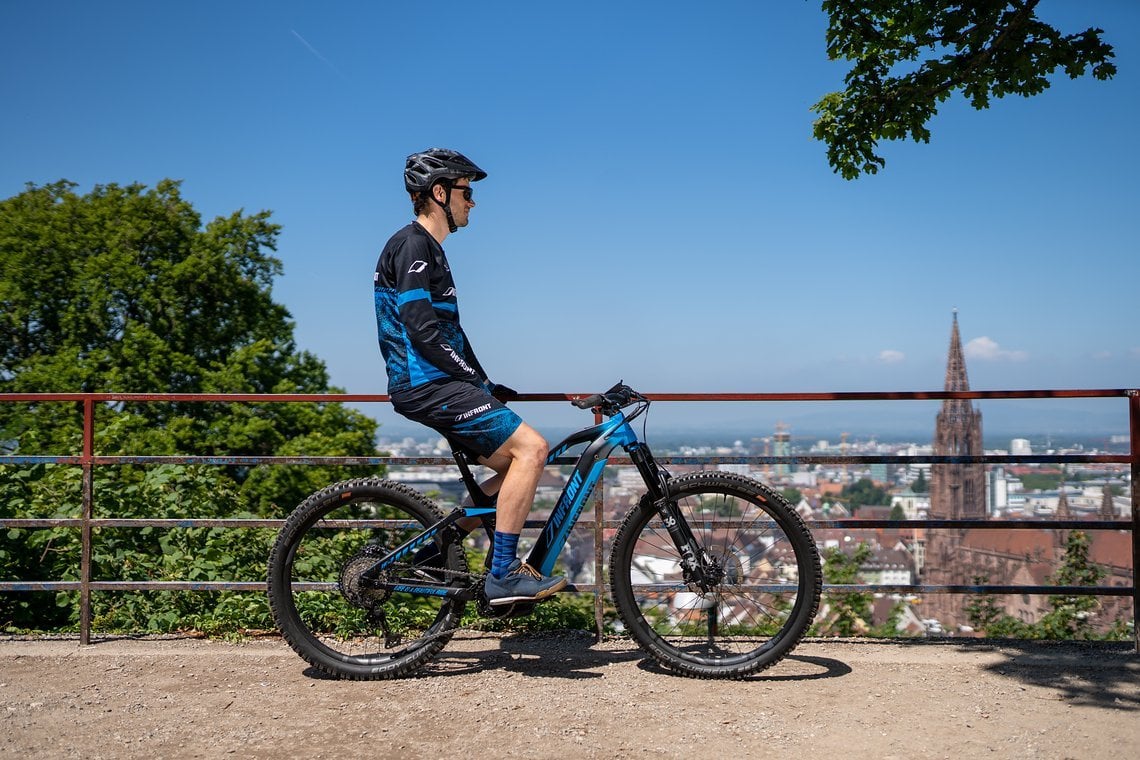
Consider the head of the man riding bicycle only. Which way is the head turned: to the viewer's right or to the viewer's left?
to the viewer's right

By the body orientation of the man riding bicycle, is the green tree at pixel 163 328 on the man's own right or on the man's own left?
on the man's own left

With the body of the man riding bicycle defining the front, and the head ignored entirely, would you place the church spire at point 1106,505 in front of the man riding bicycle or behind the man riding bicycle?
in front

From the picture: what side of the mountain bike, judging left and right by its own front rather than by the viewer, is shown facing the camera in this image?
right

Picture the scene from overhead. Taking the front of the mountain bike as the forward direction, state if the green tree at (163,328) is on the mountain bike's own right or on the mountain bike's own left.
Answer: on the mountain bike's own left

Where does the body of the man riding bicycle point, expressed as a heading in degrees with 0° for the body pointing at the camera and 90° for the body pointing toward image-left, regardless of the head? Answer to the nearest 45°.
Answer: approximately 270°

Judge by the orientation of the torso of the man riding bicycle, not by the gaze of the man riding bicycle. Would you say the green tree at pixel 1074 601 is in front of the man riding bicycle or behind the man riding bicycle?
in front
